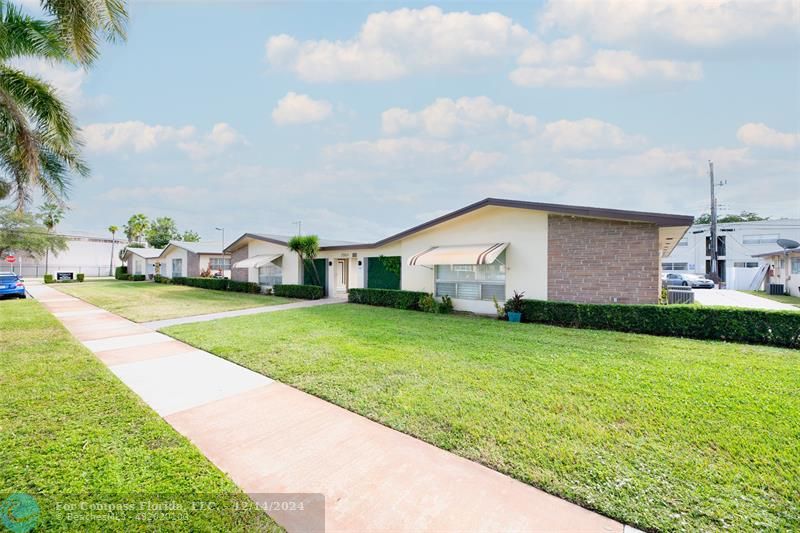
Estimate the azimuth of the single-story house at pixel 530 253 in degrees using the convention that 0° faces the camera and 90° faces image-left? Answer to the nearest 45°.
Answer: approximately 45°

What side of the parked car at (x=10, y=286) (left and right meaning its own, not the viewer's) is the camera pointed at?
back

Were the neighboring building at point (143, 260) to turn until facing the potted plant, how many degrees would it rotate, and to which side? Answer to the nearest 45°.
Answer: approximately 45° to its left

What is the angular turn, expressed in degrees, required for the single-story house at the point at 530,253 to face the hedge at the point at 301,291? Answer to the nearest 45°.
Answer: approximately 90° to its right

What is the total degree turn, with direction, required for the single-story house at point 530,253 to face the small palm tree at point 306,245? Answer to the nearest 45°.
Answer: approximately 90° to its right

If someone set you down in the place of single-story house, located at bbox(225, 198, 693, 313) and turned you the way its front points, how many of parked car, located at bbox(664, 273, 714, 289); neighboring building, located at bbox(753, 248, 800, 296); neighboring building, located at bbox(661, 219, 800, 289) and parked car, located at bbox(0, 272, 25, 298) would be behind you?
3

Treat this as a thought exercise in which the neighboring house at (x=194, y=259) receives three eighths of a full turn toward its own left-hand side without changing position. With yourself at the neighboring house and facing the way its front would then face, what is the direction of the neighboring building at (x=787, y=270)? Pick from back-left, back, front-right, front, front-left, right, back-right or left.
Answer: front-right

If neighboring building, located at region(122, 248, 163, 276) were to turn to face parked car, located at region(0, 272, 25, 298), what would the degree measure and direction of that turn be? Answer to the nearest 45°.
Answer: approximately 45° to its left

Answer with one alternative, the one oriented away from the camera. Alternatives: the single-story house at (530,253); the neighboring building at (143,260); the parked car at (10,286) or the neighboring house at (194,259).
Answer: the parked car

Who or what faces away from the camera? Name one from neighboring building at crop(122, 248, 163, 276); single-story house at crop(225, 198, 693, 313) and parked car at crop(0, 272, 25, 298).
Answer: the parked car

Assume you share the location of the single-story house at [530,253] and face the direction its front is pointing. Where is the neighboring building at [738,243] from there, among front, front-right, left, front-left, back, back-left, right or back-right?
back

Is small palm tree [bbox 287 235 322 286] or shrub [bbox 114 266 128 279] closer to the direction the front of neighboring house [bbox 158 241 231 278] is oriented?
the small palm tree
